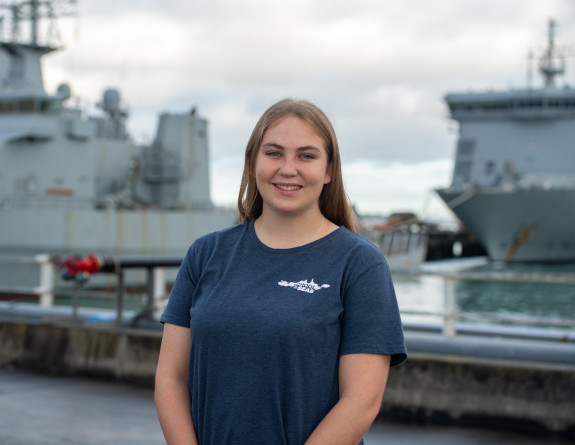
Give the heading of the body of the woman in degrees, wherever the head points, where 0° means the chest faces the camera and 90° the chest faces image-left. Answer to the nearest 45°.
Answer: approximately 45°
